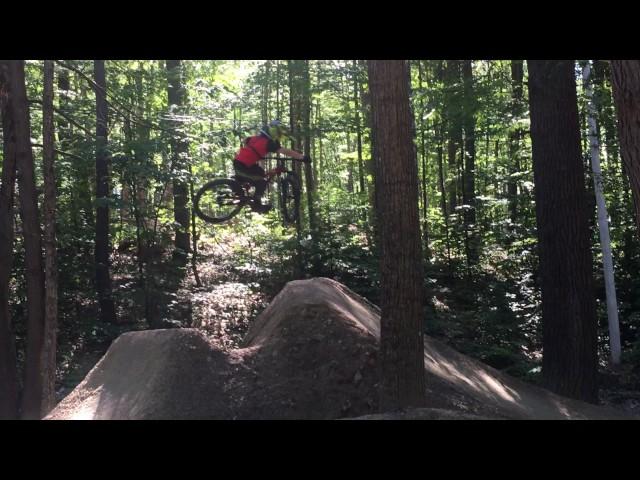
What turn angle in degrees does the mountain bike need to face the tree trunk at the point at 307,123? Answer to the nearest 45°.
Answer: approximately 45° to its left

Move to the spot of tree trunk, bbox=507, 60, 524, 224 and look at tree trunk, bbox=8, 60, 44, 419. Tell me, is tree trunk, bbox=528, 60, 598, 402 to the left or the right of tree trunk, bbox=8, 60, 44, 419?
left

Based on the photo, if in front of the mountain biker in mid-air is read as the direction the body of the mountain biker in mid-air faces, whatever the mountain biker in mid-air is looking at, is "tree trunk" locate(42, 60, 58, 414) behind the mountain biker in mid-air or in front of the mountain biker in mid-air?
behind

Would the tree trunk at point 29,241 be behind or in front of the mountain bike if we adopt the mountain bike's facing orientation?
behind

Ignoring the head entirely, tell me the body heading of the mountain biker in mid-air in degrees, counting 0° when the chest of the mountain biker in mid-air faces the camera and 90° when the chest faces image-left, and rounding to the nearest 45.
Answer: approximately 270°

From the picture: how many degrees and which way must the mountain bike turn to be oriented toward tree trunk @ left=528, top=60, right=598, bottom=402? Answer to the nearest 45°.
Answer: approximately 45° to its right

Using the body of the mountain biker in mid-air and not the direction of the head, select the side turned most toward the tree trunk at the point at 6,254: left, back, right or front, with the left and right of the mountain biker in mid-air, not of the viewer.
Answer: back

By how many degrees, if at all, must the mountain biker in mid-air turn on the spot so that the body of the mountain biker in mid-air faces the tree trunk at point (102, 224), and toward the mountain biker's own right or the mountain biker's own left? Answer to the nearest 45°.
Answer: approximately 135° to the mountain biker's own left

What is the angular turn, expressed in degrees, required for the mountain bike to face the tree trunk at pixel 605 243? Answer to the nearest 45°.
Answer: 0° — it already faces it

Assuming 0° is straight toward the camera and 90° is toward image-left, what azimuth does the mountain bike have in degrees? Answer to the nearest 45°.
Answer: approximately 270°
